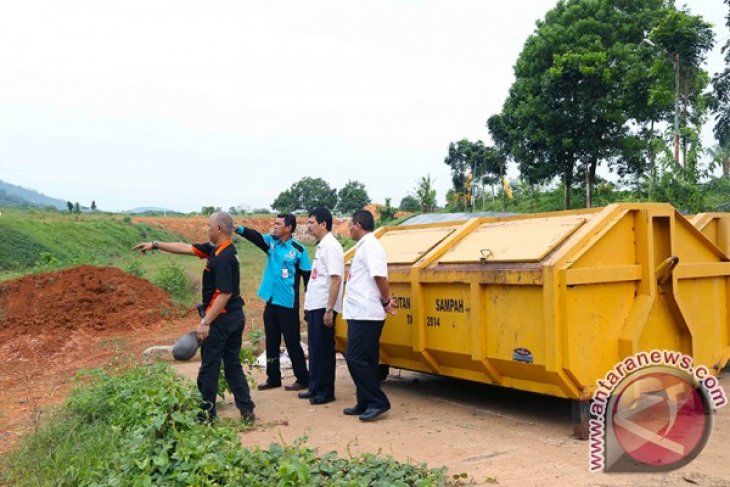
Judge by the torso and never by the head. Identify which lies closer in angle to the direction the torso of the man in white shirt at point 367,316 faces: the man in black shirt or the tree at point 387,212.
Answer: the man in black shirt

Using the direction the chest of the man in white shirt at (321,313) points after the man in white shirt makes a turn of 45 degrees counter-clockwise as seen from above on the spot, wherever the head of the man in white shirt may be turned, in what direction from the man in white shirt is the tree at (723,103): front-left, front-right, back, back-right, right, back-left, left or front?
back

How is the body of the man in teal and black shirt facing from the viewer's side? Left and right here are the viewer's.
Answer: facing the viewer and to the left of the viewer

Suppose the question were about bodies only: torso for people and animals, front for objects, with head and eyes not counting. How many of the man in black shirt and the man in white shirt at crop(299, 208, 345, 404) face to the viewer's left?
2

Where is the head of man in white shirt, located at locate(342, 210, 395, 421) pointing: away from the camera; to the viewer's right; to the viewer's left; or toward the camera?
to the viewer's left

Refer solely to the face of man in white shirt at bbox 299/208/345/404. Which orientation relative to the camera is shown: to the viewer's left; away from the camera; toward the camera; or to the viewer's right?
to the viewer's left

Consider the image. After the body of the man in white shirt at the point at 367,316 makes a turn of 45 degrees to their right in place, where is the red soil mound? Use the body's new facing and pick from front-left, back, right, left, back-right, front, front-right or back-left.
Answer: front

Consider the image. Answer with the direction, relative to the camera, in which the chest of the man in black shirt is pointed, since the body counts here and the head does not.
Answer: to the viewer's left

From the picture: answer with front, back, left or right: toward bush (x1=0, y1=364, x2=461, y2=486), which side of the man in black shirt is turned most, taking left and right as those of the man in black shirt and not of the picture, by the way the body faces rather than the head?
left

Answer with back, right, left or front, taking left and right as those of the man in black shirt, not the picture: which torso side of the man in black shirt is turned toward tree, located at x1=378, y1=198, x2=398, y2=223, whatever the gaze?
right

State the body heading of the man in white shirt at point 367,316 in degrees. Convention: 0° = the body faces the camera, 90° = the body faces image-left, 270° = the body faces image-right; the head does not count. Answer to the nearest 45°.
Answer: approximately 90°

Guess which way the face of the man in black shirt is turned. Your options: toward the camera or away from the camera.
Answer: away from the camera
